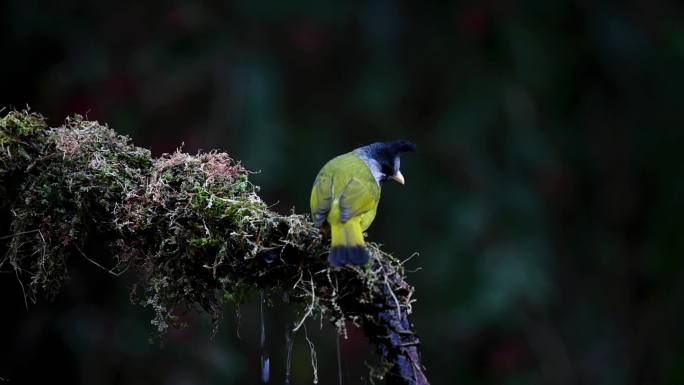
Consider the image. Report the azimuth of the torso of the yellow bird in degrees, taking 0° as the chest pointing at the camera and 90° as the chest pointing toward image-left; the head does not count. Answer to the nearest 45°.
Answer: approximately 225°
